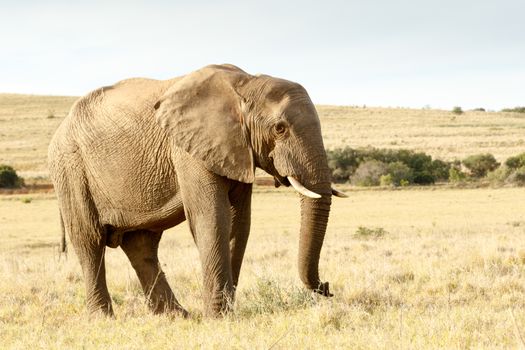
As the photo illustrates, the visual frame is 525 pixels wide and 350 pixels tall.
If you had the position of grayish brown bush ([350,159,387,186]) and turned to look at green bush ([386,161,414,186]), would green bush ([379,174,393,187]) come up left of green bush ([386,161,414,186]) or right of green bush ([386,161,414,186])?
right

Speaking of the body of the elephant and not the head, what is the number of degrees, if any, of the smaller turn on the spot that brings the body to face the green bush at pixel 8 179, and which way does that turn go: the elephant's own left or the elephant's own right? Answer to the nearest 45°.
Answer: approximately 90° to the elephant's own left

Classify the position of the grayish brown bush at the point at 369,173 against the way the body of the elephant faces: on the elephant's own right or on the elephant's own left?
on the elephant's own left

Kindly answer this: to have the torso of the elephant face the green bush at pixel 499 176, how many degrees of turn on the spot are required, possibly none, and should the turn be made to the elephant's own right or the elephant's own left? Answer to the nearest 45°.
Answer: approximately 45° to the elephant's own left

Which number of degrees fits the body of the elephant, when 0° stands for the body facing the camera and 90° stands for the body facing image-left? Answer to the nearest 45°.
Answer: approximately 270°

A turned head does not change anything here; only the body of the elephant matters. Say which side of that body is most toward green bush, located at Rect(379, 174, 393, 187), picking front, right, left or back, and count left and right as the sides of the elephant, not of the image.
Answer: left
